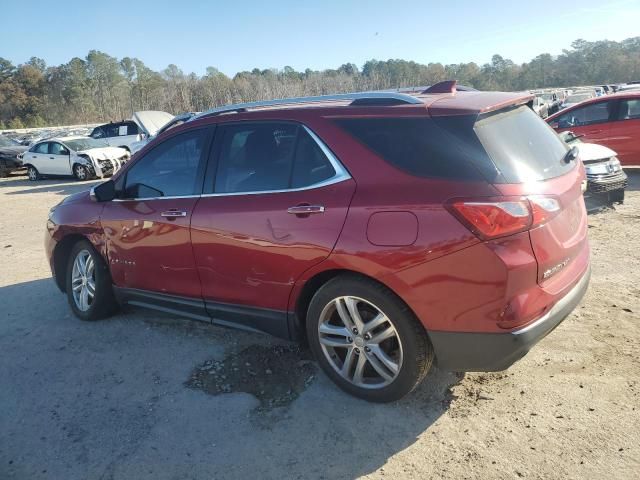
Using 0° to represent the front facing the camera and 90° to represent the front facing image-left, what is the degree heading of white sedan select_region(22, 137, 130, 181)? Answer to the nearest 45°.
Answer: approximately 315°

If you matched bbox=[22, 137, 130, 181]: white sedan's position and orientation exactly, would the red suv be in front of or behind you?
in front

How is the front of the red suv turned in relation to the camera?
facing away from the viewer and to the left of the viewer

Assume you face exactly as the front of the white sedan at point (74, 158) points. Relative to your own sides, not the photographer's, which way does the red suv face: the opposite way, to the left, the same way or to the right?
the opposite way

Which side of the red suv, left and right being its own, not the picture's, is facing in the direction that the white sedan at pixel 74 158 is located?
front
